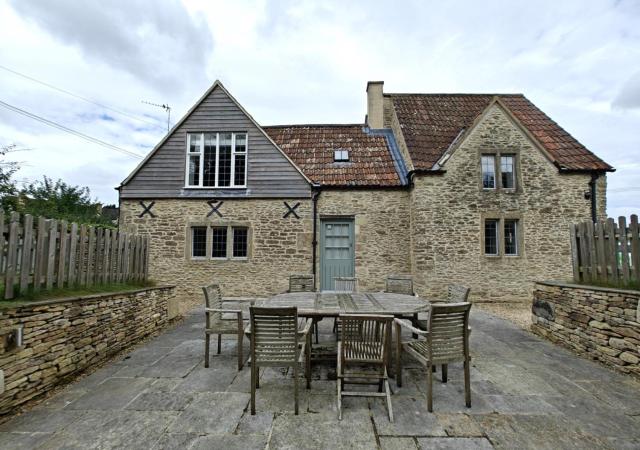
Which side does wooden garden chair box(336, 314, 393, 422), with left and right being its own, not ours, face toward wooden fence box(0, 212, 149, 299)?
left

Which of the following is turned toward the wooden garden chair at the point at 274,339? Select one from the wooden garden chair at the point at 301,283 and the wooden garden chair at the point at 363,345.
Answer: the wooden garden chair at the point at 301,283

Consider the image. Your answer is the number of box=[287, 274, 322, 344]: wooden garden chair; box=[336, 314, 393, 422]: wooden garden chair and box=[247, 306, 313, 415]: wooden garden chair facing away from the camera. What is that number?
2

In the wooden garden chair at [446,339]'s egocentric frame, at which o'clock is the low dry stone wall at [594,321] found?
The low dry stone wall is roughly at 3 o'clock from the wooden garden chair.

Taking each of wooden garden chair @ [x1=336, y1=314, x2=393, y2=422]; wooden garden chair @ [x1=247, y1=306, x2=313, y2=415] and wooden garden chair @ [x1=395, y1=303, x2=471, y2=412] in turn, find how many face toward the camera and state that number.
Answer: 0

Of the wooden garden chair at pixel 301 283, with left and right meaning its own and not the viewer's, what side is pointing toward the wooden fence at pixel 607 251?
left

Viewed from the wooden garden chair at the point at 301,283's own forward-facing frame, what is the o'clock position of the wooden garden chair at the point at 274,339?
the wooden garden chair at the point at 274,339 is roughly at 12 o'clock from the wooden garden chair at the point at 301,283.

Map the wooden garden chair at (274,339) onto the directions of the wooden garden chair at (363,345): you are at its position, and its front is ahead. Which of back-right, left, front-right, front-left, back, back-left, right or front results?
left

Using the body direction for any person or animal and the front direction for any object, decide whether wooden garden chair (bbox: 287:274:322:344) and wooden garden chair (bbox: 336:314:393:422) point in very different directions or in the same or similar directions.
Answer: very different directions

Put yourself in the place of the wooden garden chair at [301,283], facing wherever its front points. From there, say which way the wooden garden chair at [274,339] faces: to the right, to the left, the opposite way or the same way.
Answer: the opposite way

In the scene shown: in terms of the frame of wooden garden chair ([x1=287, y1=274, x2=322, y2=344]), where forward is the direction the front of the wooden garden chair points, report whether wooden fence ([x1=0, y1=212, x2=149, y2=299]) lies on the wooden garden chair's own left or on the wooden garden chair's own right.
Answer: on the wooden garden chair's own right

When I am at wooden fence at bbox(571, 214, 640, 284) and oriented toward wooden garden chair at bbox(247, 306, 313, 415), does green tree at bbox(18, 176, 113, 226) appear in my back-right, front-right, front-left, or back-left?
front-right

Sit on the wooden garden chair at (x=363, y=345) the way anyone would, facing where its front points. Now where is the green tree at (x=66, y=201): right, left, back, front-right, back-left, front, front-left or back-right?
front-left

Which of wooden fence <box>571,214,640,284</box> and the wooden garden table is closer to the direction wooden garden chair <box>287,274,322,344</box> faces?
the wooden garden table

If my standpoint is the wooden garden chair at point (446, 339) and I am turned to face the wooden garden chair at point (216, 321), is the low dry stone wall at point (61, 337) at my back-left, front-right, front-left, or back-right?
front-left

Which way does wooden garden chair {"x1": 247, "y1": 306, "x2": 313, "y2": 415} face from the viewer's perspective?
away from the camera

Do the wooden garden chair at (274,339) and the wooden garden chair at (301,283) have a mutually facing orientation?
yes

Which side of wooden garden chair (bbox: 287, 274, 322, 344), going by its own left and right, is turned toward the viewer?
front

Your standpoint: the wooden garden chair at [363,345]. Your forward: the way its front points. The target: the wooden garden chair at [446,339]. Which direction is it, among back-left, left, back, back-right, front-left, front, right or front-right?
right

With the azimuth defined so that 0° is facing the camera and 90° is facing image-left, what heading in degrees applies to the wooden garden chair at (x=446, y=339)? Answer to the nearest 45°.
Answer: approximately 135°

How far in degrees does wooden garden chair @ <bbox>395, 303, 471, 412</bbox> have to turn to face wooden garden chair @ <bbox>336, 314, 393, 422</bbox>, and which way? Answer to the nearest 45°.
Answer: approximately 45° to its left

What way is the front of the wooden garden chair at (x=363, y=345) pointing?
away from the camera

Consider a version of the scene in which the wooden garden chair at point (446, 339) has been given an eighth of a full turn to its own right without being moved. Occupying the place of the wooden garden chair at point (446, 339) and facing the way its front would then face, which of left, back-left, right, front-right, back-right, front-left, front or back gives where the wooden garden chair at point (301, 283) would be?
front-left
